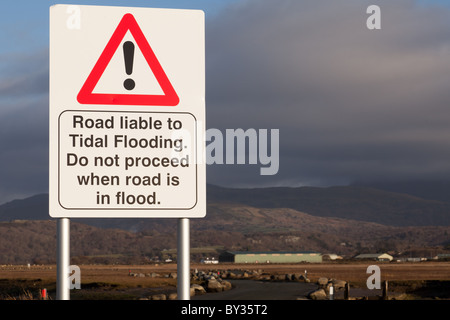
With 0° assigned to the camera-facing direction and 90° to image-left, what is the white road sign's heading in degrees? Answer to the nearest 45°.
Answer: approximately 0°
